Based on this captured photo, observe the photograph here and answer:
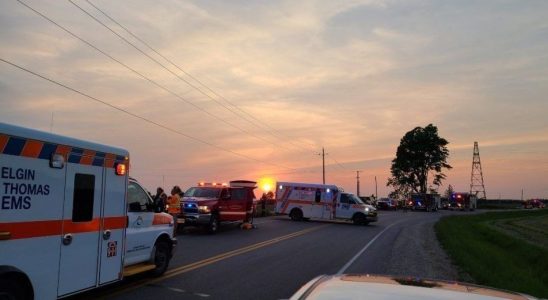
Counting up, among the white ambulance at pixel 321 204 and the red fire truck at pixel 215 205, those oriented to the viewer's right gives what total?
1

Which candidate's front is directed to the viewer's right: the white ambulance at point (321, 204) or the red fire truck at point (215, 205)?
the white ambulance

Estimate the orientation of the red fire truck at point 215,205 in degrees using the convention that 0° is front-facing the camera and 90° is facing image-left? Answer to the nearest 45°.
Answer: approximately 45°

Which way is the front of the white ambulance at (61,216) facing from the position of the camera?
facing away from the viewer and to the right of the viewer

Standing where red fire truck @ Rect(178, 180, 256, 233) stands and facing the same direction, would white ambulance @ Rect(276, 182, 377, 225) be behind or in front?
behind

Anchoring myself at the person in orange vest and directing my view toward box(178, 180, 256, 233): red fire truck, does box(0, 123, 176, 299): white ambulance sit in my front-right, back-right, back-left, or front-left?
back-right

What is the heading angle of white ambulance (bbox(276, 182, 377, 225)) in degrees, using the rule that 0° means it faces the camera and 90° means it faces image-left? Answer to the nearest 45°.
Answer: approximately 270°

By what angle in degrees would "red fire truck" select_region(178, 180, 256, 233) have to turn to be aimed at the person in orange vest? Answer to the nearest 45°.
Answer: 0° — it already faces them

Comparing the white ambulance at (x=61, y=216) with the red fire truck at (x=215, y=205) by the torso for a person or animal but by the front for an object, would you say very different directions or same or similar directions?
very different directions
